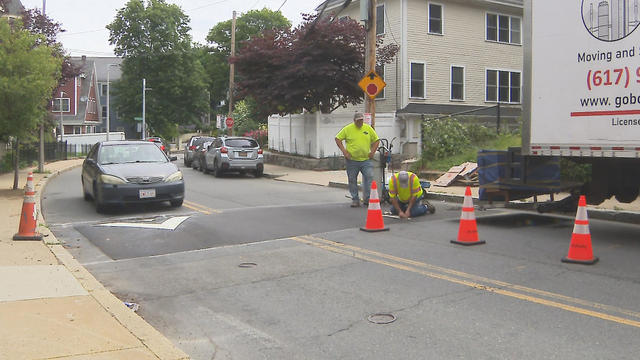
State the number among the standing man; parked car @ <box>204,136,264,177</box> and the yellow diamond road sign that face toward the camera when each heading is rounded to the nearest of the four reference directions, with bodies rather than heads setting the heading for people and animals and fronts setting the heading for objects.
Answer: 2

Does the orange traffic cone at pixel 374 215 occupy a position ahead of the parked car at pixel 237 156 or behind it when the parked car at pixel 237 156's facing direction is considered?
behind

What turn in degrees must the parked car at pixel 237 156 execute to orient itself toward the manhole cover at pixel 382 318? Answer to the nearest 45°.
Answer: approximately 135° to its left

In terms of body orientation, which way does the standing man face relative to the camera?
toward the camera

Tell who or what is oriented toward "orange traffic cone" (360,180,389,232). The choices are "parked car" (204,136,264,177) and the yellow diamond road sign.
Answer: the yellow diamond road sign

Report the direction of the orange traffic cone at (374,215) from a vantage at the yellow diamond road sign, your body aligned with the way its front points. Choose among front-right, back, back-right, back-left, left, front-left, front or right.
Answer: front

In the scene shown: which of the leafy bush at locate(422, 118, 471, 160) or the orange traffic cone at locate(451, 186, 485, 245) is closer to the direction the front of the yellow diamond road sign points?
the orange traffic cone

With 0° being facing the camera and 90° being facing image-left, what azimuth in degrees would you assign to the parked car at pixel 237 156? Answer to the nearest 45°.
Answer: approximately 135°

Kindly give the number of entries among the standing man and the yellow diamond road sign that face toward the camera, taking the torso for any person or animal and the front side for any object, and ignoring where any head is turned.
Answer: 2

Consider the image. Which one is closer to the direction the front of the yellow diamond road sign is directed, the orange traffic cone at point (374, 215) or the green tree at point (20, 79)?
the orange traffic cone

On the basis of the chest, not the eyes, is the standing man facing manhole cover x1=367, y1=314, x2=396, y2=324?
yes

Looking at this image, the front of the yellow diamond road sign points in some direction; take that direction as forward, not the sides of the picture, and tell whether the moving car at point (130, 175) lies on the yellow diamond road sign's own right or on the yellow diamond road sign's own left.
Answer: on the yellow diamond road sign's own right
